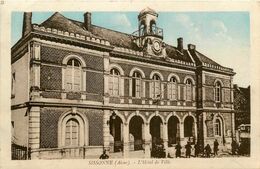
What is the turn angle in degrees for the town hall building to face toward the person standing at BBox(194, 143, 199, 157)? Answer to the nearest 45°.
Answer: approximately 45° to its left

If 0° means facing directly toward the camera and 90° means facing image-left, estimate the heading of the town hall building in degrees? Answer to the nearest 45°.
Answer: approximately 315°

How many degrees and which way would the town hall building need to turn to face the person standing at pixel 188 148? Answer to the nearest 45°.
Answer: approximately 45° to its left

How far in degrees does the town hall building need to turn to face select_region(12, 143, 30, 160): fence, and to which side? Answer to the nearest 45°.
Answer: approximately 90° to its right

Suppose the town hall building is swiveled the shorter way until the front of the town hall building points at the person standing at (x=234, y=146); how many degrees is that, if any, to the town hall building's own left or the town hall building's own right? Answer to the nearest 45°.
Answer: approximately 45° to the town hall building's own left
